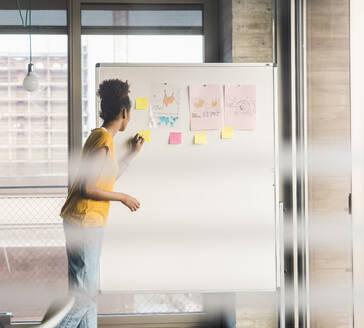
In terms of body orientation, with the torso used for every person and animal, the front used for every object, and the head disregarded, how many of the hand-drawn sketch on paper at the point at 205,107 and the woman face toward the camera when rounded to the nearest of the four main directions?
1

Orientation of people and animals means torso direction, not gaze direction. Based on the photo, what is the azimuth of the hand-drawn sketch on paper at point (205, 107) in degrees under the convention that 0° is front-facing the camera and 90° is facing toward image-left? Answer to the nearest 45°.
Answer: approximately 0°

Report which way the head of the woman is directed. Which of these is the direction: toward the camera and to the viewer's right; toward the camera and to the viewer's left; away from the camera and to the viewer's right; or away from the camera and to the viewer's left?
away from the camera and to the viewer's right

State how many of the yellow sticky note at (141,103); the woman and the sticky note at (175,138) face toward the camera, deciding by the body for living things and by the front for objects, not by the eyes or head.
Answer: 2

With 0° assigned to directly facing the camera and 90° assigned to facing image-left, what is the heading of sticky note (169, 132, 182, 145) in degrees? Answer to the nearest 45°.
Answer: approximately 0°
